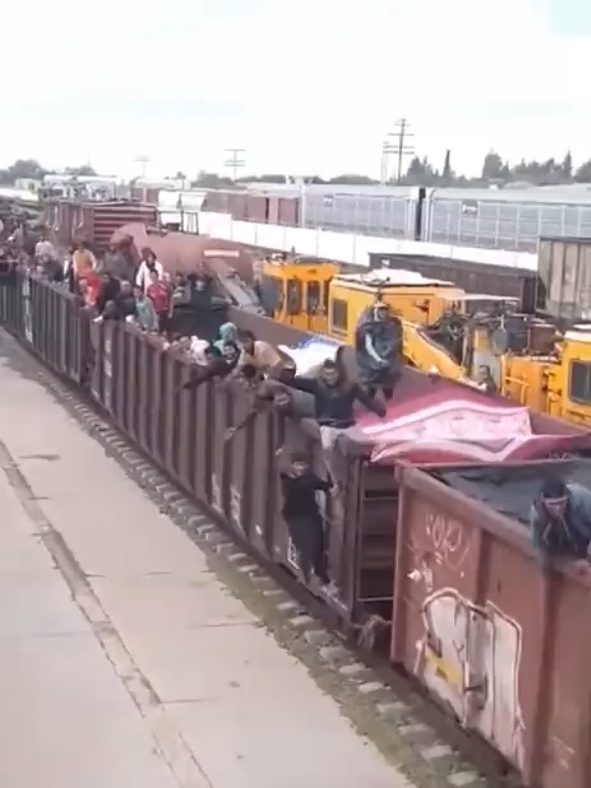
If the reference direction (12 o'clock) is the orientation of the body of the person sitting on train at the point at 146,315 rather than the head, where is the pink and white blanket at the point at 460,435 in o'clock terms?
The pink and white blanket is roughly at 10 o'clock from the person sitting on train.

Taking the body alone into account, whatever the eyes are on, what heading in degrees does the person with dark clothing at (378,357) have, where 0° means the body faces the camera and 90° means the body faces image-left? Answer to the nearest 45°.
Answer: approximately 0°

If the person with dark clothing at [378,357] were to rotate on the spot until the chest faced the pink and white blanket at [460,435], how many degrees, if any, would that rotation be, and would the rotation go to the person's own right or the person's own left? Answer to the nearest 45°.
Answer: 0° — they already face it

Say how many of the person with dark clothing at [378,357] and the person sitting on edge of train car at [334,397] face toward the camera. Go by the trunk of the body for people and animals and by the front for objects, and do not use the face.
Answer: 2

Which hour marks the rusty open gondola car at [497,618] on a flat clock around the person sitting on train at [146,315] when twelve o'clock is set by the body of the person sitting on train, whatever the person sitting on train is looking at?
The rusty open gondola car is roughly at 10 o'clock from the person sitting on train.

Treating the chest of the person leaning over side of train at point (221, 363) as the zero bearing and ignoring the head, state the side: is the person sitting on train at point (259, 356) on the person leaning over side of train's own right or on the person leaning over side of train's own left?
on the person leaning over side of train's own left

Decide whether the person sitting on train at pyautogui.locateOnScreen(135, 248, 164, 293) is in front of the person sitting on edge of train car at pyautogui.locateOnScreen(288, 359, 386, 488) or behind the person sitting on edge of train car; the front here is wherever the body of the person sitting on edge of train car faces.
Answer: behind

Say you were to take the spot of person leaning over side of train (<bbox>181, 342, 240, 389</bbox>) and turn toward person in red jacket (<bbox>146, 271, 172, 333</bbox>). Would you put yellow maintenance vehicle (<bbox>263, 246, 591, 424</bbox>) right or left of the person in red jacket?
right

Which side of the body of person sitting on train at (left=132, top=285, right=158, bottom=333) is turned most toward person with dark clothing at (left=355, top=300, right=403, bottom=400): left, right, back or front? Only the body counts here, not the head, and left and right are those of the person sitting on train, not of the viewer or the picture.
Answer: left
